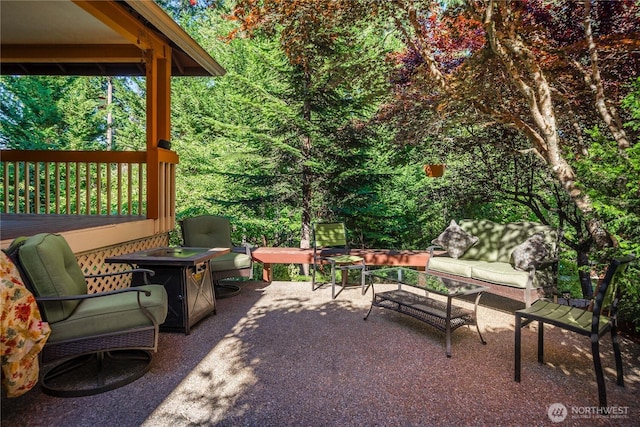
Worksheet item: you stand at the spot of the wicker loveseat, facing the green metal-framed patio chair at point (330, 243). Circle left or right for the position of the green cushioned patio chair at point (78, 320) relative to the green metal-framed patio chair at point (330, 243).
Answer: left

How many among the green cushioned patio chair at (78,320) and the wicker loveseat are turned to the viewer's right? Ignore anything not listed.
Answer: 1

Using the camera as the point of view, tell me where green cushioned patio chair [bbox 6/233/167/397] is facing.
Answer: facing to the right of the viewer

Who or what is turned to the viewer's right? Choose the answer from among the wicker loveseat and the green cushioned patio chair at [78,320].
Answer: the green cushioned patio chair

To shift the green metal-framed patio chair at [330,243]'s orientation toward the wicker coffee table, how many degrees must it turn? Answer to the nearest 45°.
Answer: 0° — it already faces it

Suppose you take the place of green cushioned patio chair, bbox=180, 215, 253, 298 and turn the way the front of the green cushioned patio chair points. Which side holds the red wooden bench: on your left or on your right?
on your left

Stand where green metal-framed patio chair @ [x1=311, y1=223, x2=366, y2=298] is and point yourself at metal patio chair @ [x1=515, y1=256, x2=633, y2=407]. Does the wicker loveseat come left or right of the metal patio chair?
left

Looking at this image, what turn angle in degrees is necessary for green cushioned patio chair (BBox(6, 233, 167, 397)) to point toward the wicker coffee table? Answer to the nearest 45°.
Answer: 0° — it already faces it

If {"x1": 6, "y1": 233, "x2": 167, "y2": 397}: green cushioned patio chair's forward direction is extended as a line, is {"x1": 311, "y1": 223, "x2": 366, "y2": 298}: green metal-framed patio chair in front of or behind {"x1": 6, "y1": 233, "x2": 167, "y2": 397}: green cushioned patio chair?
in front
